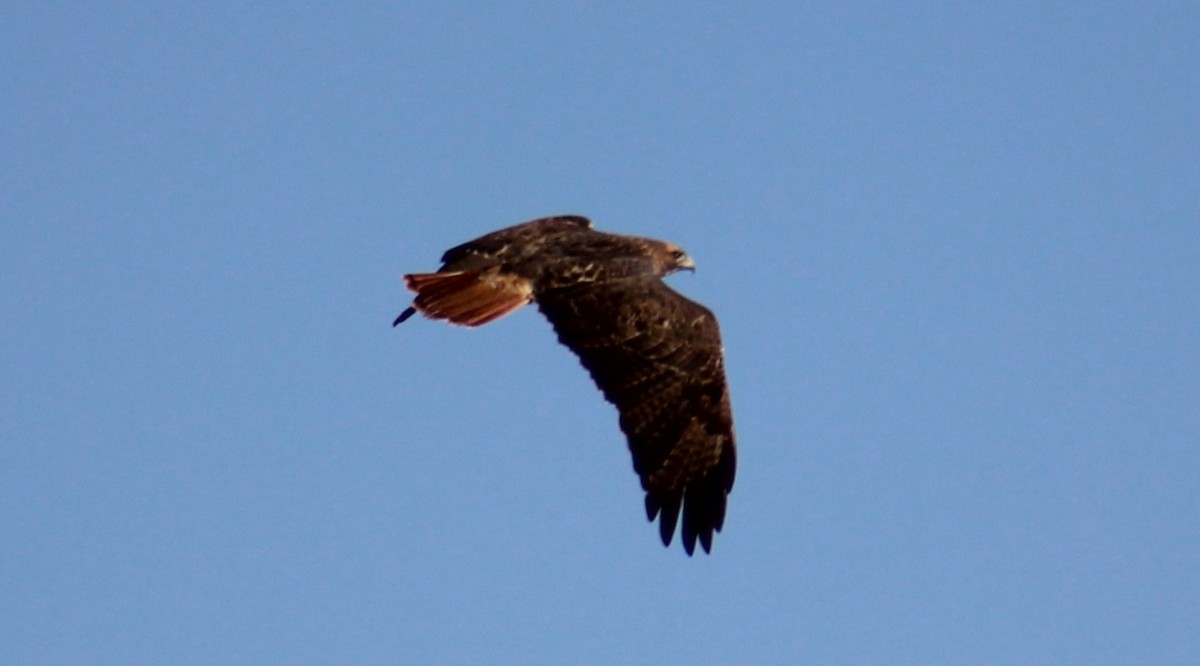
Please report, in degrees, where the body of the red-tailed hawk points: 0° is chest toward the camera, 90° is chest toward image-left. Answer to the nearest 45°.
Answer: approximately 270°
